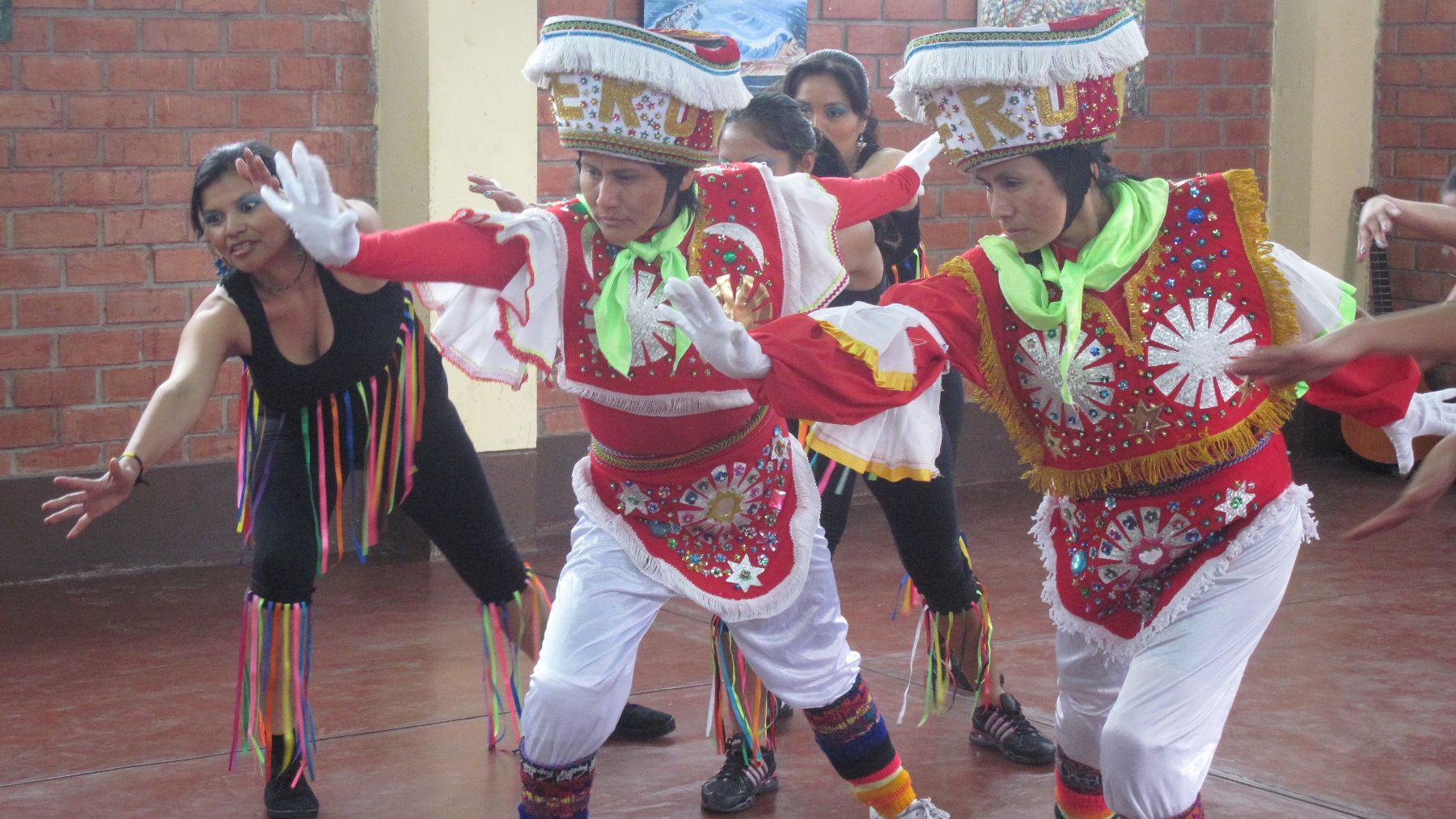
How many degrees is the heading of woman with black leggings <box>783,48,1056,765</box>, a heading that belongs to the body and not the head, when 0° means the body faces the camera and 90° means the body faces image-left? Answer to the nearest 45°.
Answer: approximately 0°

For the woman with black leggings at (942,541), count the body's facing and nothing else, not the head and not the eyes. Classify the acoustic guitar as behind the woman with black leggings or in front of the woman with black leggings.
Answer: behind

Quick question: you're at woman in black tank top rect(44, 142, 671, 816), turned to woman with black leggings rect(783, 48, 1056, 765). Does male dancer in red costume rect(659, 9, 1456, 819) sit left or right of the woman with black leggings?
right

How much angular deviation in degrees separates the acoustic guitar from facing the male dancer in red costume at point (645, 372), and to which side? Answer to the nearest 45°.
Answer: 0° — it already faces them

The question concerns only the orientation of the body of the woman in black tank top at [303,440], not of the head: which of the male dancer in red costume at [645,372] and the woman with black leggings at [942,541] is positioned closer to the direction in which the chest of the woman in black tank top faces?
the male dancer in red costume

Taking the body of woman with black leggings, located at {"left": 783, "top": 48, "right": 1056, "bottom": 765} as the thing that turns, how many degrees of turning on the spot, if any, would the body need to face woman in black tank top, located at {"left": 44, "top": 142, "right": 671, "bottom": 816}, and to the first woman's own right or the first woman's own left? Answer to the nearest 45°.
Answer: approximately 90° to the first woman's own right
